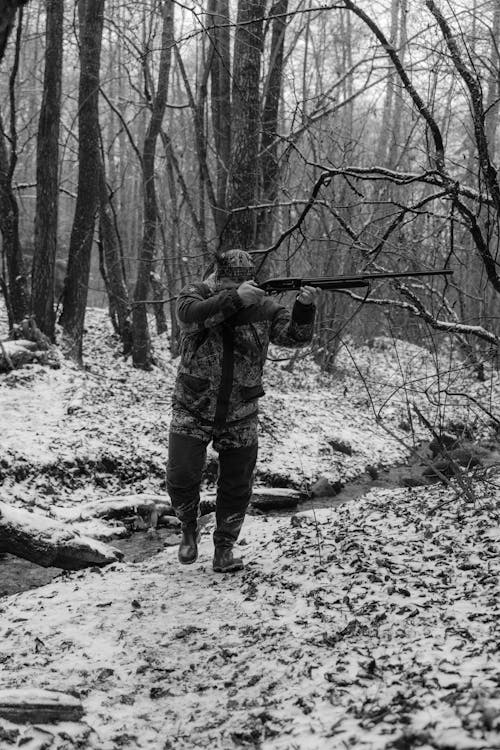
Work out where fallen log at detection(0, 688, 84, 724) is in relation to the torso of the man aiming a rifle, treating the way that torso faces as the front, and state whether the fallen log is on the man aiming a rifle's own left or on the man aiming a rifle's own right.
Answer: on the man aiming a rifle's own right

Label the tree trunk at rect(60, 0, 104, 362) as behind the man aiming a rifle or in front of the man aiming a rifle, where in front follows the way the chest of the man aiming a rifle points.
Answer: behind

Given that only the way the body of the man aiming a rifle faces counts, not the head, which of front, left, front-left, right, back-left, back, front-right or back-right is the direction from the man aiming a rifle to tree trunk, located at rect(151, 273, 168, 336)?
back-left

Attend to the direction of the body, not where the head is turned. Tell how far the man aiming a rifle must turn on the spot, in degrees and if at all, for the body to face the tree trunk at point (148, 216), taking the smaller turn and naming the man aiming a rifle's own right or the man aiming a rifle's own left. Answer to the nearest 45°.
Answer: approximately 135° to the man aiming a rifle's own left

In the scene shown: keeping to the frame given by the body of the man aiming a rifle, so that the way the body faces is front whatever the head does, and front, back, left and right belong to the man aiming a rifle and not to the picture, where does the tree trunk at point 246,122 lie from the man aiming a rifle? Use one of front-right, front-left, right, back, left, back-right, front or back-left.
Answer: back-left

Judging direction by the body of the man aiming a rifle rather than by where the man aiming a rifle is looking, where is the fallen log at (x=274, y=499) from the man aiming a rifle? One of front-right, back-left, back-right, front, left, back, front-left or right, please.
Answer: back-left

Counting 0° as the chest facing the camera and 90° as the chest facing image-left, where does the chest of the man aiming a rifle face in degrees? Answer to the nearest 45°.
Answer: approximately 315°
